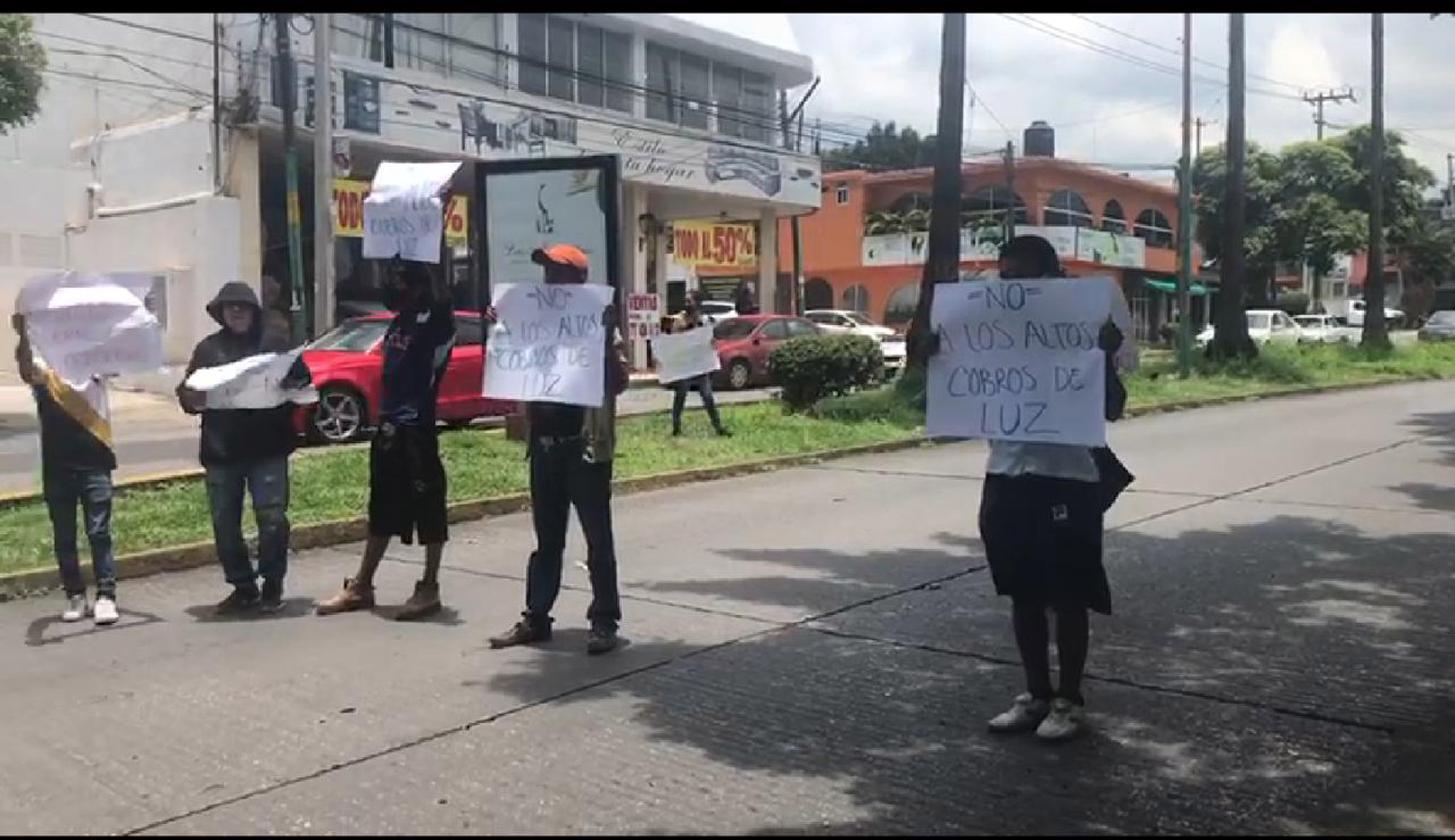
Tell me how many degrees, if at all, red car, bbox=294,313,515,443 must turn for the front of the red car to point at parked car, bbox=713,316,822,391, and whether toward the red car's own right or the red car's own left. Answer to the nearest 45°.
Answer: approximately 180°

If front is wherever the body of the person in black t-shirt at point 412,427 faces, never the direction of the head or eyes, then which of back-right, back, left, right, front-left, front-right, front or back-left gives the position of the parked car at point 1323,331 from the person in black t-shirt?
back

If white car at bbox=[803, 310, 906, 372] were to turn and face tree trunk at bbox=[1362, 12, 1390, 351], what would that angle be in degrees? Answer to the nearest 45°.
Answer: approximately 45° to its left

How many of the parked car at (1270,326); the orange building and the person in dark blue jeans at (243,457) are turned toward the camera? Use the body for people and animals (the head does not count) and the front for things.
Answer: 2

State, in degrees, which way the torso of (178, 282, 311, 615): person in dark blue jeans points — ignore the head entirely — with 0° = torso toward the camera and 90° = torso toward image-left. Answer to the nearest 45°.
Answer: approximately 0°

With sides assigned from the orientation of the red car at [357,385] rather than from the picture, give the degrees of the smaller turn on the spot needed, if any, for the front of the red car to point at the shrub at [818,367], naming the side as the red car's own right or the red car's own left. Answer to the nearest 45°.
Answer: approximately 135° to the red car's own left

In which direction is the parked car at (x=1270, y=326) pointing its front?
to the viewer's left

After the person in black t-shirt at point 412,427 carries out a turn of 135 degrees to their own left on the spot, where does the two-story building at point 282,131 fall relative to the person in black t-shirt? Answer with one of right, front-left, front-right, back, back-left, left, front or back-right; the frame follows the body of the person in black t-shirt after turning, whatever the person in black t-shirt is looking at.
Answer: left

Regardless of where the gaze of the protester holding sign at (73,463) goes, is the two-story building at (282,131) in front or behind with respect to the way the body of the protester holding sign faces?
behind

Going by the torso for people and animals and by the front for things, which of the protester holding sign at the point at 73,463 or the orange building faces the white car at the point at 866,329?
the orange building
